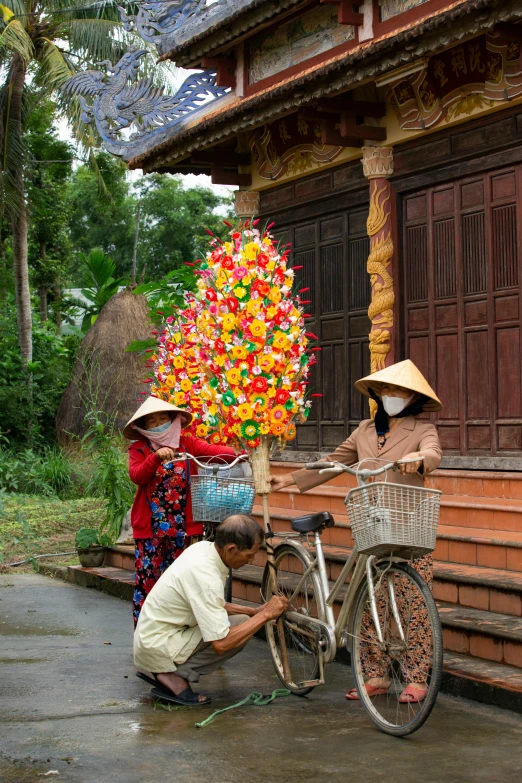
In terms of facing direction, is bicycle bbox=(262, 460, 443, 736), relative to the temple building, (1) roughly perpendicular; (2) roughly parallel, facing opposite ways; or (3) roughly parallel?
roughly perpendicular

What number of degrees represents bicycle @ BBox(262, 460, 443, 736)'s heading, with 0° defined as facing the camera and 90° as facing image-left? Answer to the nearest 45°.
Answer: approximately 315°

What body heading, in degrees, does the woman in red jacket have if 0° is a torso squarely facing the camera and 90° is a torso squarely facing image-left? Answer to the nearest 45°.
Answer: approximately 315°

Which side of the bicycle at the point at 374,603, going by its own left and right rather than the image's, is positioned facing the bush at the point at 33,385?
back

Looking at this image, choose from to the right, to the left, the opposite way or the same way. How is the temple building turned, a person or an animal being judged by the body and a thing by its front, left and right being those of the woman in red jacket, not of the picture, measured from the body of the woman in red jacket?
to the right

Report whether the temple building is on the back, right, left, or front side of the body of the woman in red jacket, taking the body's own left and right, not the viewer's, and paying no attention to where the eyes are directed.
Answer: left

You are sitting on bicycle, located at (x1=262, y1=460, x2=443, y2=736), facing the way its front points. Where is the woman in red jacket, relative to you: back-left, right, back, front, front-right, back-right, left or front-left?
back

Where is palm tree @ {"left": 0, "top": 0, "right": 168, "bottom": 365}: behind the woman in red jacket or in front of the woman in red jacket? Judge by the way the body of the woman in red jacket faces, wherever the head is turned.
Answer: behind
